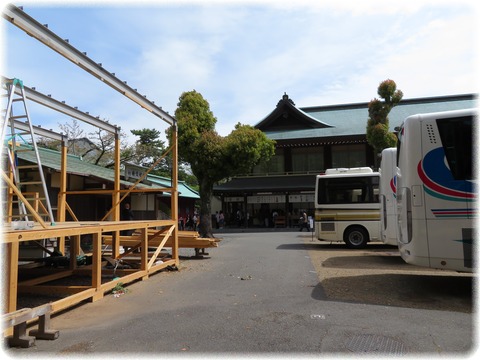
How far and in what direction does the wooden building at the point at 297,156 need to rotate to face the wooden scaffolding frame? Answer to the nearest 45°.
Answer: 0° — it already faces it

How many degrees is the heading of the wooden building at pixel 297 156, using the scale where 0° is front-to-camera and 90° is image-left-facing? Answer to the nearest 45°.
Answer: approximately 0°

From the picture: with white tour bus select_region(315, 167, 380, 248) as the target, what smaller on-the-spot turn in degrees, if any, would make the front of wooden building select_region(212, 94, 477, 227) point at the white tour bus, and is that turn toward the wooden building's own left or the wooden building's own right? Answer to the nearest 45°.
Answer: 0° — it already faces it
